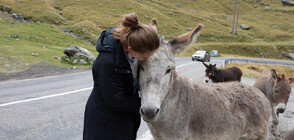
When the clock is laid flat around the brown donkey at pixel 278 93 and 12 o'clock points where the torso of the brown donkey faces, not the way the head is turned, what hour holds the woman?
The woman is roughly at 2 o'clock from the brown donkey.

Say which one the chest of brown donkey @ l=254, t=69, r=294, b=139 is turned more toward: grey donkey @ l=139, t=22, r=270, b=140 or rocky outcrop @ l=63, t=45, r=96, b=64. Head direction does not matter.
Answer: the grey donkey

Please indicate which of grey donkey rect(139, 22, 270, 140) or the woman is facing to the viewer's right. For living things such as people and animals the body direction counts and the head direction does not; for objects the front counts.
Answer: the woman

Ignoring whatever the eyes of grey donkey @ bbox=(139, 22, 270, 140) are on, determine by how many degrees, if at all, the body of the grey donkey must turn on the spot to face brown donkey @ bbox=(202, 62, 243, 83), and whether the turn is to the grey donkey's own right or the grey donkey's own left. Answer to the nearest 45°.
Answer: approximately 135° to the grey donkey's own right

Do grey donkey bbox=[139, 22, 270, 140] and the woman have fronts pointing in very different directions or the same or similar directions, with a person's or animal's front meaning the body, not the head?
very different directions

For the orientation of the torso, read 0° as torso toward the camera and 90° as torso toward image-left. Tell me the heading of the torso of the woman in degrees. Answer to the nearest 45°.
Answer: approximately 270°

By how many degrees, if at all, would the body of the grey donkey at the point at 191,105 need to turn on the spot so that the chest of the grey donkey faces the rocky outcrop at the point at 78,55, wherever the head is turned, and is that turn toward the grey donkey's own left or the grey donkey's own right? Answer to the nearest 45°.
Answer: approximately 90° to the grey donkey's own right

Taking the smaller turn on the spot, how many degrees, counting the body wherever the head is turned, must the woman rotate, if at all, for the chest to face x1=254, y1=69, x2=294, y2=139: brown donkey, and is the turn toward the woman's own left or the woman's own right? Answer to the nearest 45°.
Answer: approximately 45° to the woman's own left

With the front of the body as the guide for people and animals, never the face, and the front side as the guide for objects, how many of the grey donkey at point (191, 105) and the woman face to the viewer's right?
1
